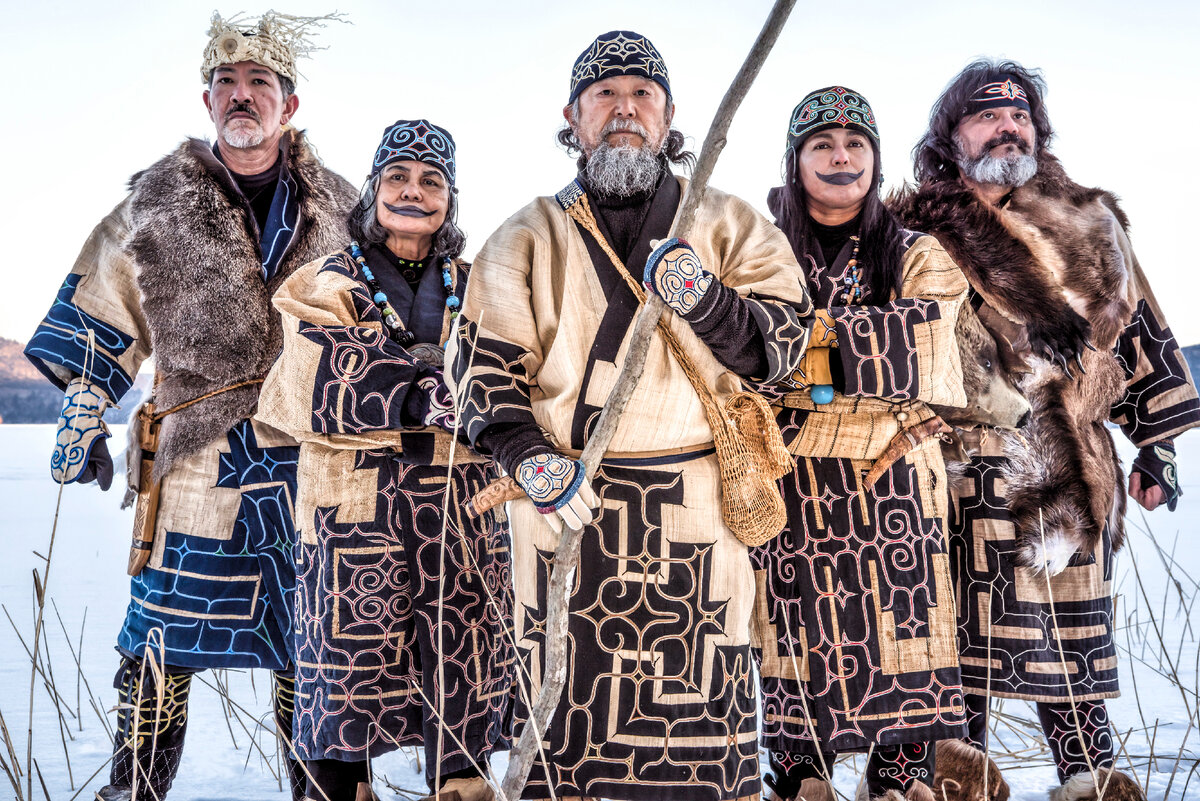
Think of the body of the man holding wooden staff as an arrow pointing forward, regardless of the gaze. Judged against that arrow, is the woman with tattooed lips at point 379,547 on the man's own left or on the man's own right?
on the man's own right

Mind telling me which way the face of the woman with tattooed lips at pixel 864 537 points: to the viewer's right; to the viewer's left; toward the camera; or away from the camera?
toward the camera

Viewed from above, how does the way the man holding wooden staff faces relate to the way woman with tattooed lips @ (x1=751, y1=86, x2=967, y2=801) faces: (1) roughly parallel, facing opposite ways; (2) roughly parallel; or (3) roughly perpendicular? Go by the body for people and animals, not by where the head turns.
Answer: roughly parallel

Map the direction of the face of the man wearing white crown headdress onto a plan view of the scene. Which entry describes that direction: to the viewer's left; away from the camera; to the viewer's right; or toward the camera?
toward the camera

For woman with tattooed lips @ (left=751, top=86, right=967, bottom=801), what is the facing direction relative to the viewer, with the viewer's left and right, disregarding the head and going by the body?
facing the viewer

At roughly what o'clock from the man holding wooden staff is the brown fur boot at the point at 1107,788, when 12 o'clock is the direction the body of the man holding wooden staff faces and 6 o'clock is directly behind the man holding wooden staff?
The brown fur boot is roughly at 8 o'clock from the man holding wooden staff.

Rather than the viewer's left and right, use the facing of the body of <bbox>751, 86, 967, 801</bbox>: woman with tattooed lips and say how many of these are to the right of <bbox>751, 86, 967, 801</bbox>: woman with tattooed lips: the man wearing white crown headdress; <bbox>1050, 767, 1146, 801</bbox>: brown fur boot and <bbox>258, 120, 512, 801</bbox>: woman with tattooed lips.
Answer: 2

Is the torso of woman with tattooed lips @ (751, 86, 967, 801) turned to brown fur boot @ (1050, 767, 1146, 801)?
no

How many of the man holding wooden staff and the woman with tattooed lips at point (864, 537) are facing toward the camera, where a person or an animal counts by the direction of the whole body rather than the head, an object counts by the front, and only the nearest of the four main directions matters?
2

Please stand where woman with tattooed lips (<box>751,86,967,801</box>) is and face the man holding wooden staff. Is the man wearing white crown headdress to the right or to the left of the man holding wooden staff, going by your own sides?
right

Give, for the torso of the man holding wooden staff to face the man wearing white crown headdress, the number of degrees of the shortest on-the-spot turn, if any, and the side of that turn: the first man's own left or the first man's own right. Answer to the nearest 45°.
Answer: approximately 135° to the first man's own right

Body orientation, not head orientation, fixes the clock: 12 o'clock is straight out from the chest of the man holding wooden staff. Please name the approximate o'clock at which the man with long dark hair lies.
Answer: The man with long dark hair is roughly at 8 o'clock from the man holding wooden staff.

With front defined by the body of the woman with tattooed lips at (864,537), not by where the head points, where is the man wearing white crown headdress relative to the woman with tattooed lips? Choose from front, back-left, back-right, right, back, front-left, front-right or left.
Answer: right

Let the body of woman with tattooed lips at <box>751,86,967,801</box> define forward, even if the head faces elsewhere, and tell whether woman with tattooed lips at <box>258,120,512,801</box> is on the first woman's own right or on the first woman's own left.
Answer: on the first woman's own right
